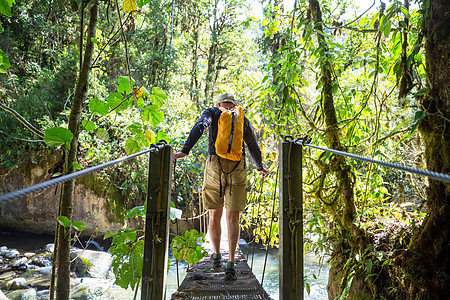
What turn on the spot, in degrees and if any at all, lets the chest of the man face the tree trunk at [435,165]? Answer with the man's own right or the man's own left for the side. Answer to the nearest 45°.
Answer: approximately 135° to the man's own right

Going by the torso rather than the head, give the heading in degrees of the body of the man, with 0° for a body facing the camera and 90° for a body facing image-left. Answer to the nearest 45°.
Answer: approximately 180°

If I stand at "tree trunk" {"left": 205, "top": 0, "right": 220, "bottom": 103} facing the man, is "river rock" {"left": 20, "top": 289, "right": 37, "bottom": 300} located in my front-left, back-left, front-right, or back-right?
front-right

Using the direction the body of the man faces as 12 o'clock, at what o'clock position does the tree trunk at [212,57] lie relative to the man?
The tree trunk is roughly at 12 o'clock from the man.

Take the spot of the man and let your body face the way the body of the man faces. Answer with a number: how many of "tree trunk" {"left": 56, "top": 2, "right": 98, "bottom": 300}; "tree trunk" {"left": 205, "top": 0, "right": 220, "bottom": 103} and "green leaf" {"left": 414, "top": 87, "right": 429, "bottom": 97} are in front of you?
1

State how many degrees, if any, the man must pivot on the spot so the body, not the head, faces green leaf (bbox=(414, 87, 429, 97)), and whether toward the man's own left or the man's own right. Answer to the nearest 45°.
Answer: approximately 135° to the man's own right
